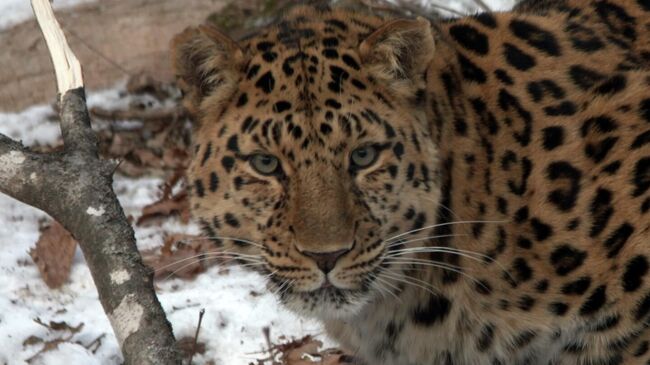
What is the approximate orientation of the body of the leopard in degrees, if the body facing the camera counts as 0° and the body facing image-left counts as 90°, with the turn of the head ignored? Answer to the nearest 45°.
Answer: approximately 45°

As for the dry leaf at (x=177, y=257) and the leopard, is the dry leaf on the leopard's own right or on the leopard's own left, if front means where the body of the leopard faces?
on the leopard's own right

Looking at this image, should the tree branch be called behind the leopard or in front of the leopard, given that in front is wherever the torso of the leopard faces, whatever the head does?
in front
